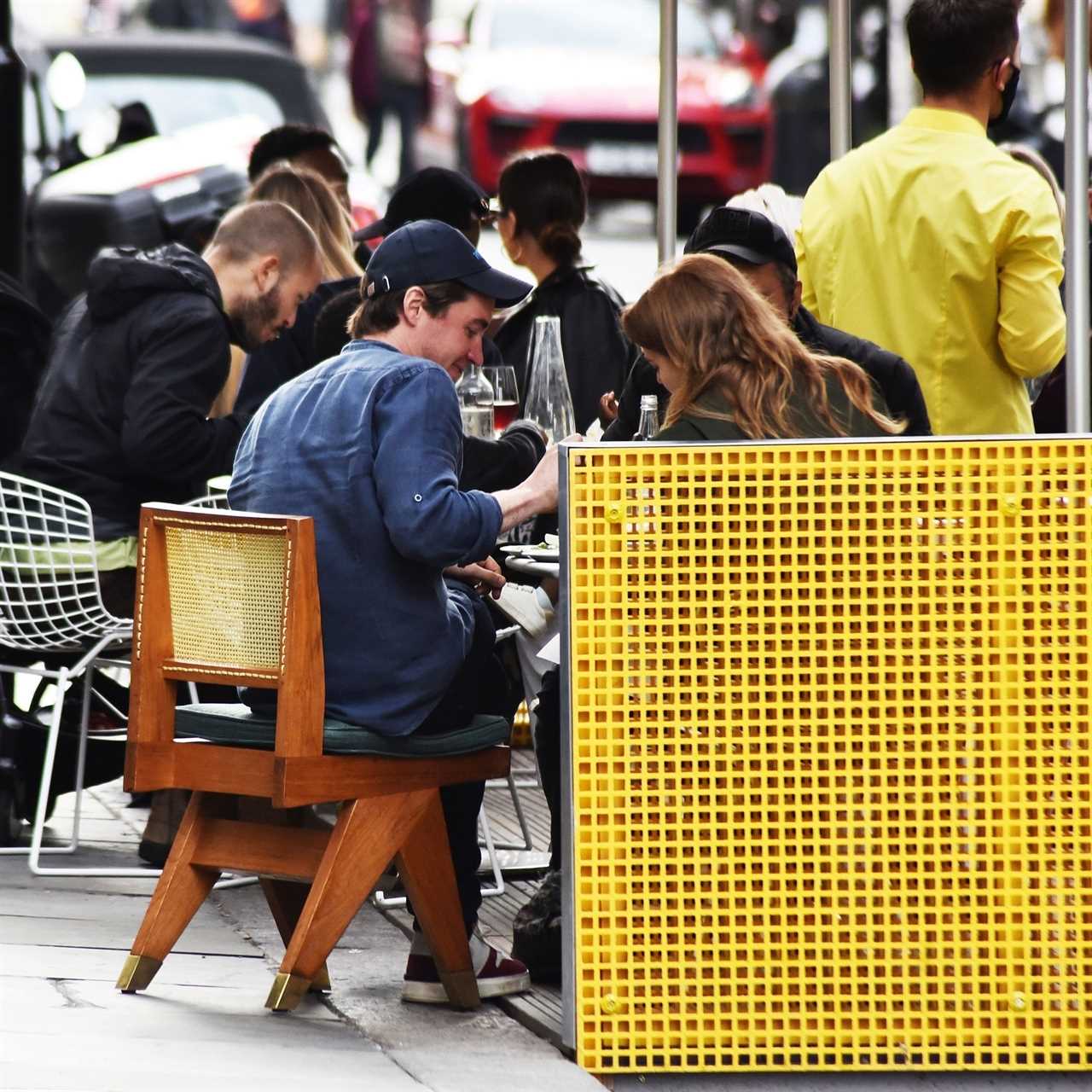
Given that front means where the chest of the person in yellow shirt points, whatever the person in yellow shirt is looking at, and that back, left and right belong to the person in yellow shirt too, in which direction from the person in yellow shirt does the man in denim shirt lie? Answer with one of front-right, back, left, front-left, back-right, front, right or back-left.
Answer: back

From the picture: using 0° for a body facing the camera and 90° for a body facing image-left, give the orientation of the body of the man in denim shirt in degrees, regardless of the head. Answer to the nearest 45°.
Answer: approximately 225°

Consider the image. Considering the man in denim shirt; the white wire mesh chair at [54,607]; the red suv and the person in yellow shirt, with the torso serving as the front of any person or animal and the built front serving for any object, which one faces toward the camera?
the red suv

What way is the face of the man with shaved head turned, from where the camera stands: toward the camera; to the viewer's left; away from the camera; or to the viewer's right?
to the viewer's right

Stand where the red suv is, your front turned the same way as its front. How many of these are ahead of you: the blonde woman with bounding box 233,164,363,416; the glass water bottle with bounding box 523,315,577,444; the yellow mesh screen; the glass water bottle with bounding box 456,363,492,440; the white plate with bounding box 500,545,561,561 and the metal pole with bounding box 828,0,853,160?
6

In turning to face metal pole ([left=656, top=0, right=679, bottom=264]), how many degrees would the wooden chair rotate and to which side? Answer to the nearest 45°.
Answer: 0° — it already faces it

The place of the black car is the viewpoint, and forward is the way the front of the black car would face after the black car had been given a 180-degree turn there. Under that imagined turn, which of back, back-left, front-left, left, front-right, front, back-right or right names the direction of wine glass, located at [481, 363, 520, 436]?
back-right

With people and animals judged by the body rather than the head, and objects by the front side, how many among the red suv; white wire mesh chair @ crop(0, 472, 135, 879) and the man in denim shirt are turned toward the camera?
1

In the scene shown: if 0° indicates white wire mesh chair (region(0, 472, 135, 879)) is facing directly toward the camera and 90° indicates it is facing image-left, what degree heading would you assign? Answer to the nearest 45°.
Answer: approximately 225°

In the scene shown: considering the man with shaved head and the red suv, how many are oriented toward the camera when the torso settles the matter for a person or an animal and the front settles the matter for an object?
1

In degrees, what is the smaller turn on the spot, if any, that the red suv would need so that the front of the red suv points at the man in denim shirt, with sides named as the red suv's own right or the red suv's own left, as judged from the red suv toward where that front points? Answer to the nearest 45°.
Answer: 0° — it already faces them

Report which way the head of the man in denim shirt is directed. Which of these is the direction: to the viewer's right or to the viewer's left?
to the viewer's right

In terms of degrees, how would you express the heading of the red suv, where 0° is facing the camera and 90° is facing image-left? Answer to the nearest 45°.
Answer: approximately 0°
